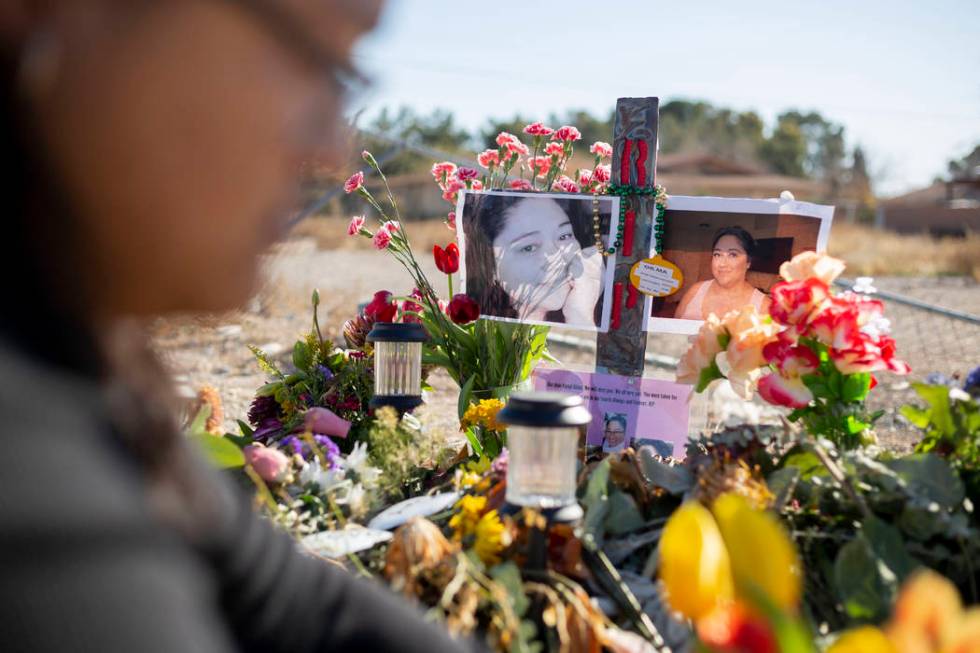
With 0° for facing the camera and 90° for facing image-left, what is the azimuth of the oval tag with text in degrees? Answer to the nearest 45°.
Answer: approximately 0°

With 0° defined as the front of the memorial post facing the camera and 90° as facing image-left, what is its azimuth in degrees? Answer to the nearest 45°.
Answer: approximately 0°

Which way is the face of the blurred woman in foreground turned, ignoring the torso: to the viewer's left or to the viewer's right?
to the viewer's right

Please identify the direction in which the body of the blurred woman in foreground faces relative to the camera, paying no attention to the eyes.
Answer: to the viewer's right

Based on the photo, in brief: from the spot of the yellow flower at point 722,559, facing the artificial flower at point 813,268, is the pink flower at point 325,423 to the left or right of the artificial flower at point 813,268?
left

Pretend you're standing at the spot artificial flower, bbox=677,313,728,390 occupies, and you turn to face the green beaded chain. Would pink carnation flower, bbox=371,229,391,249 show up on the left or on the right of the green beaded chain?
left

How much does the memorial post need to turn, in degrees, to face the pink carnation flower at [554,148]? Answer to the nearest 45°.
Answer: approximately 135° to its right

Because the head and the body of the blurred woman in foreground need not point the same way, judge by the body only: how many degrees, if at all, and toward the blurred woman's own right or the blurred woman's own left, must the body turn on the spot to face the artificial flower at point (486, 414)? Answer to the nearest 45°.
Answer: approximately 45° to the blurred woman's own left

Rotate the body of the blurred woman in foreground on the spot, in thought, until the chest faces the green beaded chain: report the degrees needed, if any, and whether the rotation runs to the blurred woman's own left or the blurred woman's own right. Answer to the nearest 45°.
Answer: approximately 45° to the blurred woman's own left
